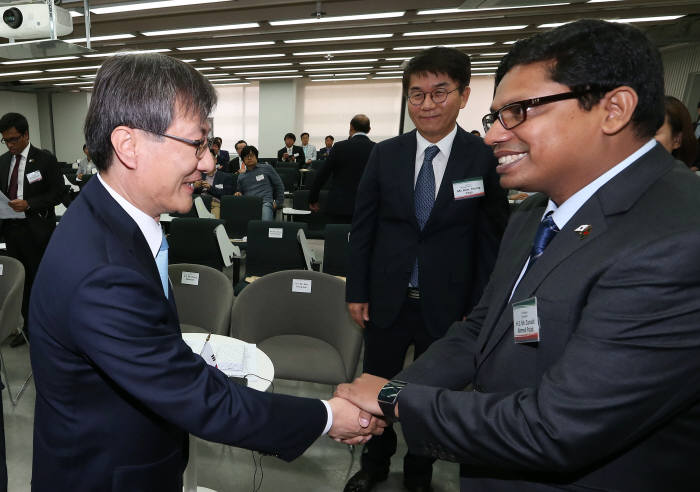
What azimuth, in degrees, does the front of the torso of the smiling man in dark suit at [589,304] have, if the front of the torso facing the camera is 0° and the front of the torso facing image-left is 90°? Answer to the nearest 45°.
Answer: approximately 90°

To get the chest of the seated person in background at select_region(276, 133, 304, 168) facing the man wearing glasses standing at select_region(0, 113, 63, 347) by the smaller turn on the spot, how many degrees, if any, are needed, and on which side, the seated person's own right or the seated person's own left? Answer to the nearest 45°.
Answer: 0° — they already face them

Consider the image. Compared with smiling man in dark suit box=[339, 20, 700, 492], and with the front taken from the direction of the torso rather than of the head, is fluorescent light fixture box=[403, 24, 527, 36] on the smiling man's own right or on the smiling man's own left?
on the smiling man's own right

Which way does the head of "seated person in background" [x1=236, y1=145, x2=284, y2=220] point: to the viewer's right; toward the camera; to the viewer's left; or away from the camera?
toward the camera

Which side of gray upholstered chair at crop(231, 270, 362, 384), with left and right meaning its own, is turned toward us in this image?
front

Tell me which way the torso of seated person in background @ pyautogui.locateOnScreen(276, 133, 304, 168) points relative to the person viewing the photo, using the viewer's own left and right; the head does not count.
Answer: facing the viewer

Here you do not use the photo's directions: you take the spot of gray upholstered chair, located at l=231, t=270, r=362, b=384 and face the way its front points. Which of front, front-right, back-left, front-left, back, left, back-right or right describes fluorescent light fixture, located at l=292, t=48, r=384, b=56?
back

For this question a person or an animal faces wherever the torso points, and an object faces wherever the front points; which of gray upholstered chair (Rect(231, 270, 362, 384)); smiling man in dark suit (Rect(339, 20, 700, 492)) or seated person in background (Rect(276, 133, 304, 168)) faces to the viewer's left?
the smiling man in dark suit
